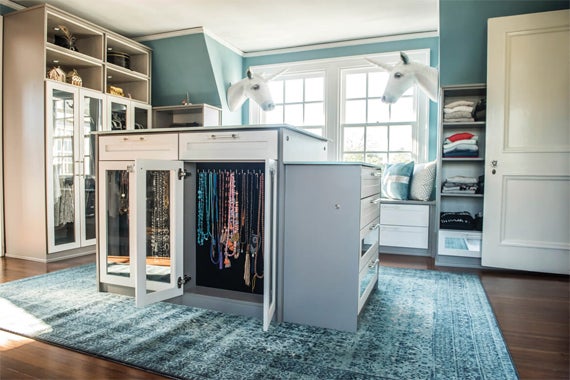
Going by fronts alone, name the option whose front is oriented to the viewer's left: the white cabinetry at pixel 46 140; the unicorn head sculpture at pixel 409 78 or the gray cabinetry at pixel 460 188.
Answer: the unicorn head sculpture

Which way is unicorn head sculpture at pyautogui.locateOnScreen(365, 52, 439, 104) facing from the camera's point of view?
to the viewer's left

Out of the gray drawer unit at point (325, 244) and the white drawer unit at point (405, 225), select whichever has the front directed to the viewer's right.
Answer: the gray drawer unit at point (325, 244)

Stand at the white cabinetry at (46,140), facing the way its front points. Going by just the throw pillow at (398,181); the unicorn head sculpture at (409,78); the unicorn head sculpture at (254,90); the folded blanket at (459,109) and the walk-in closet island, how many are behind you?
0

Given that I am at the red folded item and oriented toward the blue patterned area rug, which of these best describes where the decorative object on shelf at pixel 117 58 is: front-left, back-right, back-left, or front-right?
front-right

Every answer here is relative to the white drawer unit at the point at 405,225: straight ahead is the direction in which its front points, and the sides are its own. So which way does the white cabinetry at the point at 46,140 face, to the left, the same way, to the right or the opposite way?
to the left

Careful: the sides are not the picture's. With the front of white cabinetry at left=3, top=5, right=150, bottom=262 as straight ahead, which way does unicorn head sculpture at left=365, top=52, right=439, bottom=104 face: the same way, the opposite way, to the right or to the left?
the opposite way

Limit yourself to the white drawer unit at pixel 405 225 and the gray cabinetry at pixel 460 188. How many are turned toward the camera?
2

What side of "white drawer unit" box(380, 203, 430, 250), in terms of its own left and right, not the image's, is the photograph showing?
front

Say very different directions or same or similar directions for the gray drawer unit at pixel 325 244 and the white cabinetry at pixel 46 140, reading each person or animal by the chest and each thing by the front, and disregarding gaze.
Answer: same or similar directions

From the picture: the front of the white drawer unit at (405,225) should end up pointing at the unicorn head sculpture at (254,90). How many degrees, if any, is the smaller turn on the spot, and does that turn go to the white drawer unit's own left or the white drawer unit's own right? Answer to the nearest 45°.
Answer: approximately 90° to the white drawer unit's own right

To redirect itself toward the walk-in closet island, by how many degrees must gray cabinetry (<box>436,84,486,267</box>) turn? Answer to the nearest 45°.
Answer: approximately 45° to its right

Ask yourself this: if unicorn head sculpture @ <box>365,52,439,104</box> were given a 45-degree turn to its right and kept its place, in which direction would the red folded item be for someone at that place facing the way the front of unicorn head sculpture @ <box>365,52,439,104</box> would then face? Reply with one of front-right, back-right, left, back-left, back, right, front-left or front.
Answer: back

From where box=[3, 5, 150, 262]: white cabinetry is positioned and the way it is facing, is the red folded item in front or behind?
in front

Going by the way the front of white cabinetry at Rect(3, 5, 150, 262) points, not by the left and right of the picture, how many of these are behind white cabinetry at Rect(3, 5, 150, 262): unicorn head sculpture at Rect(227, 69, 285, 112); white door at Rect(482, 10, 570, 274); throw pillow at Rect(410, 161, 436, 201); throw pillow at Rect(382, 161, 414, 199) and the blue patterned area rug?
0

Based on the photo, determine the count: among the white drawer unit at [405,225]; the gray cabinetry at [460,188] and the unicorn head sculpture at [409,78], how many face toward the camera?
2

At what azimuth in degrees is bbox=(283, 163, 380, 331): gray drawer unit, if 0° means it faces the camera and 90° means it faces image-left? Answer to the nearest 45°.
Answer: approximately 270°
